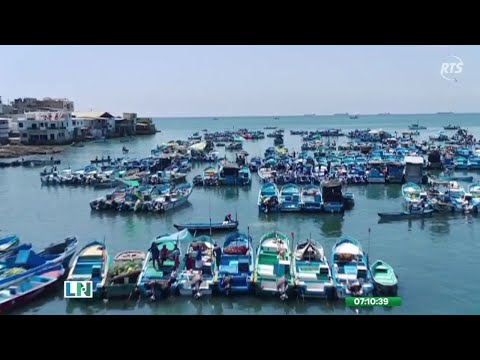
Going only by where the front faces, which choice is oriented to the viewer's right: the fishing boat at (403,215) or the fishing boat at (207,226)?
the fishing boat at (403,215)

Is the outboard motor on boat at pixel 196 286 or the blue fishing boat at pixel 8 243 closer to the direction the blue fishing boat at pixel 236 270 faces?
the blue fishing boat

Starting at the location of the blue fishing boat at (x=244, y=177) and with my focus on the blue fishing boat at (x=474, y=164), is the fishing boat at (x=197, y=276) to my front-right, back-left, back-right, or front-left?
back-right

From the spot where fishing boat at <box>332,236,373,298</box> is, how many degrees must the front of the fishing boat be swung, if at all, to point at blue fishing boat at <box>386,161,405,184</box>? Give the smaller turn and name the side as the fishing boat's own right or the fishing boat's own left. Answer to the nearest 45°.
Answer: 0° — it already faces it

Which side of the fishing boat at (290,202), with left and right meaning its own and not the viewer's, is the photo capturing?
back

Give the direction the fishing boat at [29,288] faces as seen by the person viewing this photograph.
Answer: facing away from the viewer and to the right of the viewer

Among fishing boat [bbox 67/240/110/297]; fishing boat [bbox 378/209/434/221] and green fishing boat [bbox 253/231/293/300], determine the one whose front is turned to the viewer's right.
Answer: fishing boat [bbox 378/209/434/221]

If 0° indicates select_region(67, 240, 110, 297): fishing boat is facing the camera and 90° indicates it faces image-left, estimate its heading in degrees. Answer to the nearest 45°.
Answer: approximately 180°

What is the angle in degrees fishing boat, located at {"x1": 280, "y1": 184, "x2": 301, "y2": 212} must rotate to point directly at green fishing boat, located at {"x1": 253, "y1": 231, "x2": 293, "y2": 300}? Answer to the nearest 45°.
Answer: approximately 180°

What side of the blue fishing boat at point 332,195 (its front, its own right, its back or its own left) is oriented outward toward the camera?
back

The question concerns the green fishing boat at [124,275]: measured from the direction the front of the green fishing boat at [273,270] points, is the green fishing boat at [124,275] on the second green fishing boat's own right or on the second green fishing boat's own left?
on the second green fishing boat's own left

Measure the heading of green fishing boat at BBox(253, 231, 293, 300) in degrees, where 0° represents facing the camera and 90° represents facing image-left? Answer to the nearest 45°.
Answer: approximately 180°

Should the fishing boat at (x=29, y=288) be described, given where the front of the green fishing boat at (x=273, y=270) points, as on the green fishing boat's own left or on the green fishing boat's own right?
on the green fishing boat's own left

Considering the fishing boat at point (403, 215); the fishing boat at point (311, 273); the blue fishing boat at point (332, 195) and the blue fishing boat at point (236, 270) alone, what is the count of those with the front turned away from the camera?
3

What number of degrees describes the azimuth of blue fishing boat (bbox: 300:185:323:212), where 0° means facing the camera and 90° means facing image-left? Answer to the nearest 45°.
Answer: approximately 180°

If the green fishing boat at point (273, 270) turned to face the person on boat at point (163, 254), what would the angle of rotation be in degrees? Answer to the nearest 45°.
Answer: approximately 90° to its left

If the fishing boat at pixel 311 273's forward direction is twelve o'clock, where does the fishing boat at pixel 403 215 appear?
the fishing boat at pixel 403 215 is roughly at 1 o'clock from the fishing boat at pixel 311 273.

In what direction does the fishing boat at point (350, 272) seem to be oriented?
away from the camera

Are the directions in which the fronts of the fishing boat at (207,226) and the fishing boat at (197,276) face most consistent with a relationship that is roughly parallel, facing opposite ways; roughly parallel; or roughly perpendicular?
roughly perpendicular
